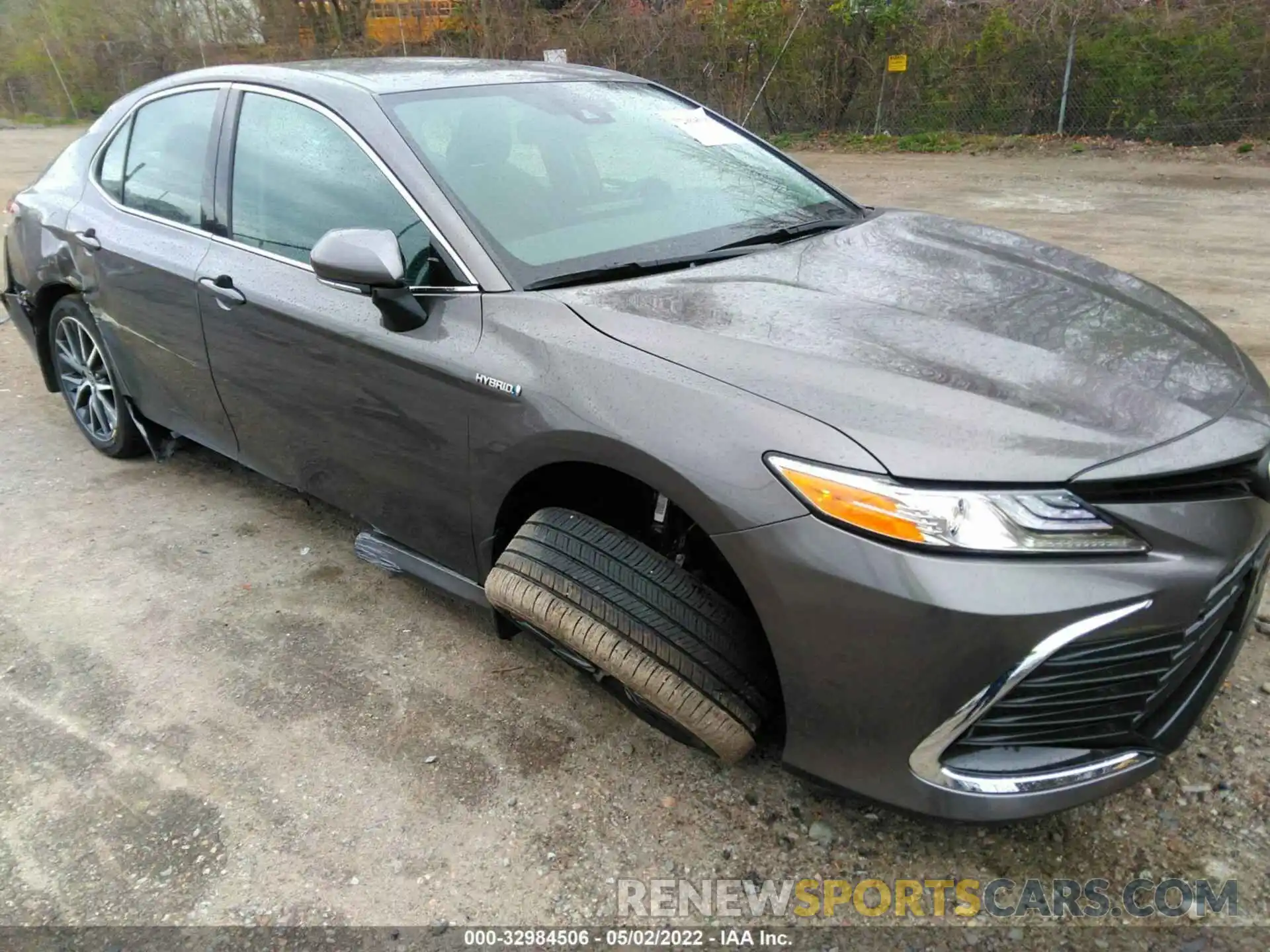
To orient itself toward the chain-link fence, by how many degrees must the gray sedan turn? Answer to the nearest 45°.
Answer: approximately 135° to its left

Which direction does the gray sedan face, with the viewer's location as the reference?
facing the viewer and to the right of the viewer
